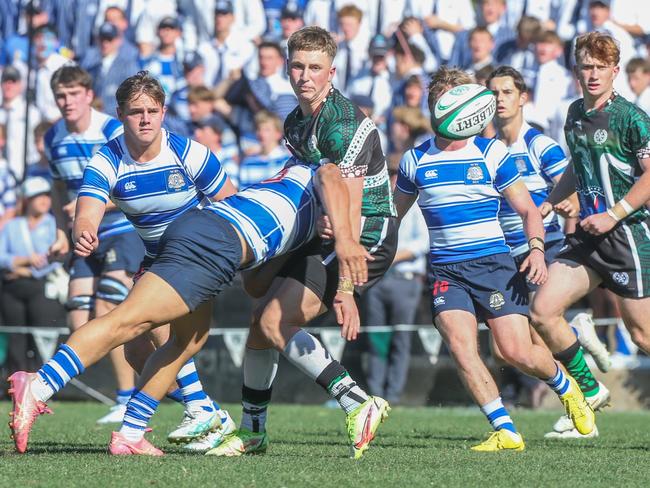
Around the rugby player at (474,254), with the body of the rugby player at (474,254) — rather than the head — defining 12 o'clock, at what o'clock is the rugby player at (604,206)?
the rugby player at (604,206) is roughly at 8 o'clock from the rugby player at (474,254).

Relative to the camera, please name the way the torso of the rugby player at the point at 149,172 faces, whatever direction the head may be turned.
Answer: toward the camera

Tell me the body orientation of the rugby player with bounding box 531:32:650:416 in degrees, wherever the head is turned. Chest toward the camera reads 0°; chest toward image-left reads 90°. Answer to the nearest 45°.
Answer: approximately 45°

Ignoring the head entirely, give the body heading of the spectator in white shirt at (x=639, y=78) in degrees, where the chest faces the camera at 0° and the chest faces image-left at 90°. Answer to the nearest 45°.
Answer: approximately 45°

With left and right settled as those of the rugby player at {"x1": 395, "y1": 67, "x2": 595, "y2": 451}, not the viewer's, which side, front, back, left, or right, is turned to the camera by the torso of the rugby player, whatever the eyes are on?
front

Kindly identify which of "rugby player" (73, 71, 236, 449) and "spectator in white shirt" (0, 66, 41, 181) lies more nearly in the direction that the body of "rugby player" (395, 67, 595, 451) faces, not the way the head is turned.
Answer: the rugby player

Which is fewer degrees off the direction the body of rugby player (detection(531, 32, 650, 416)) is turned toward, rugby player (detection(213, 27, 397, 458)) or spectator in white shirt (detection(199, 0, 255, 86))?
the rugby player
